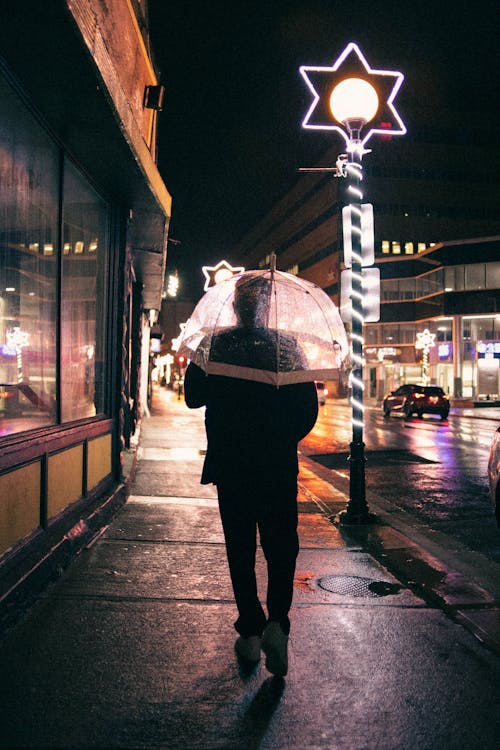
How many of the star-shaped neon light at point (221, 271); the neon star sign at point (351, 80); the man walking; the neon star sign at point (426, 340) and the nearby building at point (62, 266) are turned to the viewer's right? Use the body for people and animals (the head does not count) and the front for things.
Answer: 1

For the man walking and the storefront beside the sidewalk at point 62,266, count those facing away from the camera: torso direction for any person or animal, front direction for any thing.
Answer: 1

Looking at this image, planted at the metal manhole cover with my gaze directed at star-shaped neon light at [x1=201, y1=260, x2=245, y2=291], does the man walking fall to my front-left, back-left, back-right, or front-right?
back-left

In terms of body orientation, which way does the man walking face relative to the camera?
away from the camera

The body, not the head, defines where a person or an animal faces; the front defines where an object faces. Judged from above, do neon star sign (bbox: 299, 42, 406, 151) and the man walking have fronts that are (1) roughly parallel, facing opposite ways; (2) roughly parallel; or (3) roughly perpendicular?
roughly parallel, facing opposite ways

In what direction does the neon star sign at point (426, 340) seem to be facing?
toward the camera

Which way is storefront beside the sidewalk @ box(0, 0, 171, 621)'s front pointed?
to the viewer's right

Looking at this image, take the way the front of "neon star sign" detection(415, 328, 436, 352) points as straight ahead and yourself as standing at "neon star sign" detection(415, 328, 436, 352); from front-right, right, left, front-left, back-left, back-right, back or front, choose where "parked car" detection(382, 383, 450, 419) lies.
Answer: front

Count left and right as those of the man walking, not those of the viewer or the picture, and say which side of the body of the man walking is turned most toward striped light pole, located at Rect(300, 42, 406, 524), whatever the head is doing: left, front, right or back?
front

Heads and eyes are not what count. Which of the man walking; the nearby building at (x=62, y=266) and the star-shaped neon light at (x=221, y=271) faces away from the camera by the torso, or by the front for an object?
the man walking

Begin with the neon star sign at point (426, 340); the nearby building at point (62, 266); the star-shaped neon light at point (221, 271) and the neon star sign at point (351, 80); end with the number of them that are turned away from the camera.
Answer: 0

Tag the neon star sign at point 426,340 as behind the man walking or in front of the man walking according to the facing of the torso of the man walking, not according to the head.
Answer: in front

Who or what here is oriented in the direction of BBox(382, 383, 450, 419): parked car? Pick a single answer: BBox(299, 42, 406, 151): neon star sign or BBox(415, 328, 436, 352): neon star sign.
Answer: BBox(415, 328, 436, 352): neon star sign

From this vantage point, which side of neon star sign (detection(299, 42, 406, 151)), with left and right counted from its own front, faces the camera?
front
